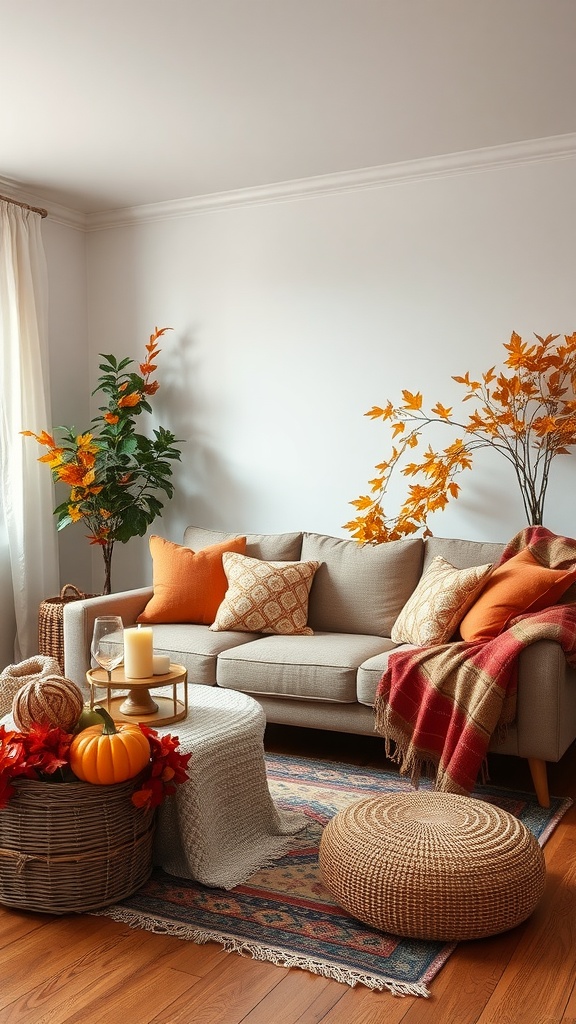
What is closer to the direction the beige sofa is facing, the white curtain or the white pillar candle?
the white pillar candle

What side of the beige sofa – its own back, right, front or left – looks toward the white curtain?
right

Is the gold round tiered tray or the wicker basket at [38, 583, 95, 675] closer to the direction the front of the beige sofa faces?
the gold round tiered tray

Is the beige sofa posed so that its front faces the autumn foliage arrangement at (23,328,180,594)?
no

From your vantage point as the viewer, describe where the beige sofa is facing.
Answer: facing the viewer and to the left of the viewer

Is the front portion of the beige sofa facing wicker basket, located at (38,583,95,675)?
no

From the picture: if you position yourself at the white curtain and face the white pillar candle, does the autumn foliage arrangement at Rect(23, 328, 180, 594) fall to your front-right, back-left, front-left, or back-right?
front-left

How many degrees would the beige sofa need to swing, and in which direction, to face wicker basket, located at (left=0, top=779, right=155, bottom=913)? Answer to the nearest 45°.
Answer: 0° — it already faces it

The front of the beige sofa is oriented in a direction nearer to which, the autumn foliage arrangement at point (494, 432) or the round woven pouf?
the round woven pouf

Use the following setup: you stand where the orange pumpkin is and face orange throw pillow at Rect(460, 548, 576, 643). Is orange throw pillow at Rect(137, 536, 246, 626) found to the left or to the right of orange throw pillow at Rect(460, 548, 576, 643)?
left

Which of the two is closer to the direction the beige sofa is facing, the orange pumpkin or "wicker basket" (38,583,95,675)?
the orange pumpkin

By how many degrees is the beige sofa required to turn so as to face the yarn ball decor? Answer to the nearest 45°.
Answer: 0° — it already faces it

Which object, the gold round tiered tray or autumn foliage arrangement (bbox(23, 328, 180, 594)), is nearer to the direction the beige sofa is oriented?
the gold round tiered tray
